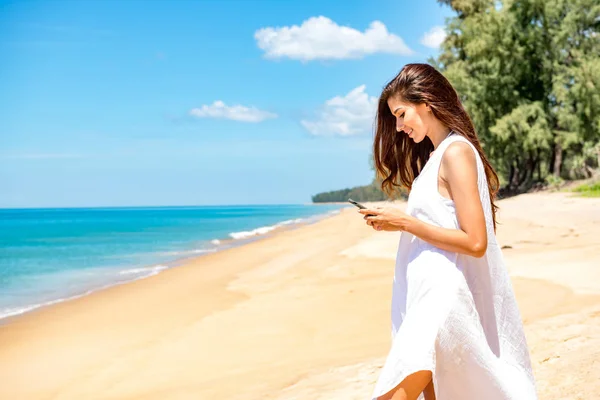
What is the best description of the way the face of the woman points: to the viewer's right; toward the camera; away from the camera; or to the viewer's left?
to the viewer's left

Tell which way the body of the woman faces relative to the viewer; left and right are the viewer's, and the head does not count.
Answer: facing to the left of the viewer
